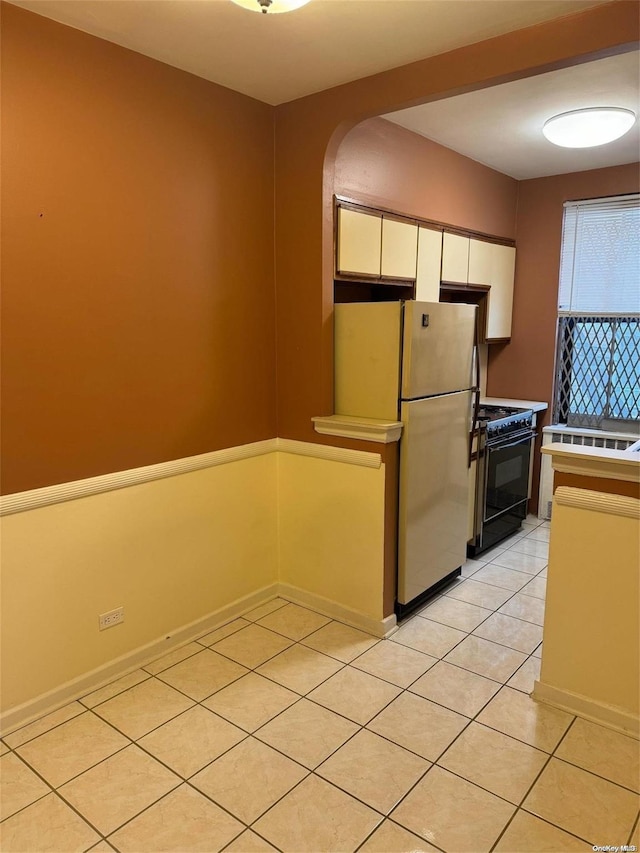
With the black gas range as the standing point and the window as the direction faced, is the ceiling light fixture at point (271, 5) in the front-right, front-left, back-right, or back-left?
back-right

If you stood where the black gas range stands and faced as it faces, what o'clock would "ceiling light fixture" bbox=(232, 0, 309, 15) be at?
The ceiling light fixture is roughly at 2 o'clock from the black gas range.

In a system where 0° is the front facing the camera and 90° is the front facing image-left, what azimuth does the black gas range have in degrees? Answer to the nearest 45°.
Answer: approximately 315°
